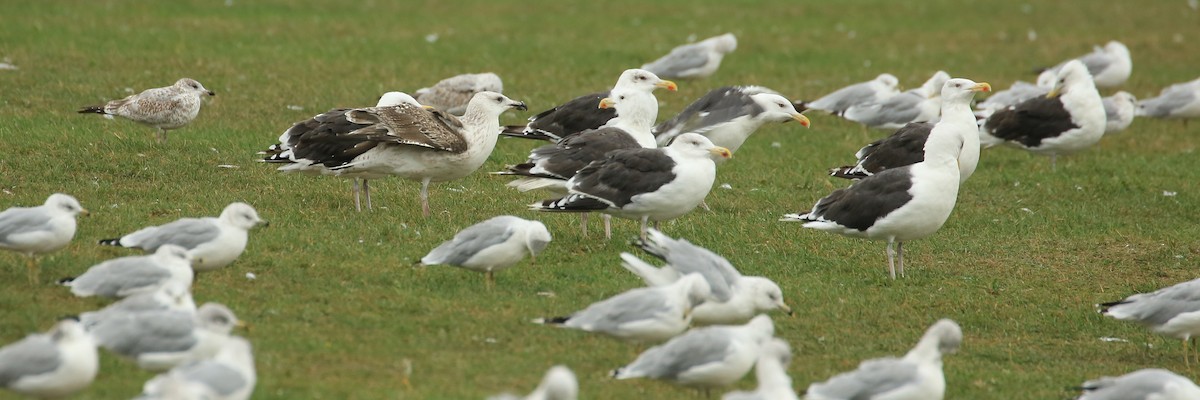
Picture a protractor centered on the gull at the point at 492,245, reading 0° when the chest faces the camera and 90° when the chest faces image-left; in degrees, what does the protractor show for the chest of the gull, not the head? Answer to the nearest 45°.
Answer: approximately 270°

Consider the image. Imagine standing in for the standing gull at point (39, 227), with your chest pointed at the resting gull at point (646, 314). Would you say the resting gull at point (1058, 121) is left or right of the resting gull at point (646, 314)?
left

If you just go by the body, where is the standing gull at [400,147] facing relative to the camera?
to the viewer's right

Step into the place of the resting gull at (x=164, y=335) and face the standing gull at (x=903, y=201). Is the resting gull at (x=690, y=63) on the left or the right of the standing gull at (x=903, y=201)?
left

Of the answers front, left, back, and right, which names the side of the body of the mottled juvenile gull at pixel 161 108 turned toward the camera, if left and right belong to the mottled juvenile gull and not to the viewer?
right

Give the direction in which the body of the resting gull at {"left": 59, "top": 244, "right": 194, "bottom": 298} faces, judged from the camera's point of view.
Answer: to the viewer's right

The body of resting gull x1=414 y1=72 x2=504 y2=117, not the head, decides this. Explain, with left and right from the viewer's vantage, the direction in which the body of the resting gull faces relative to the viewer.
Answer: facing to the right of the viewer

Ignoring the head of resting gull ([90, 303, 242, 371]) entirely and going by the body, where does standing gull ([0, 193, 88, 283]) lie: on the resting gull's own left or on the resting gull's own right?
on the resting gull's own left

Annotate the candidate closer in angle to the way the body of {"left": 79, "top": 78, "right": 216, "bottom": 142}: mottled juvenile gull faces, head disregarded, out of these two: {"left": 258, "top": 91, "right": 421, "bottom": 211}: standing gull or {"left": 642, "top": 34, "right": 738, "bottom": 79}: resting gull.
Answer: the resting gull

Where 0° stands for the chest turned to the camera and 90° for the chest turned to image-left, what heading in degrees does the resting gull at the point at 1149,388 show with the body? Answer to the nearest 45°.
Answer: approximately 270°

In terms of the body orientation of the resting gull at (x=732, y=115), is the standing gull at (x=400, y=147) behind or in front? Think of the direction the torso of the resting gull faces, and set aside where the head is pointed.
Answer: behind

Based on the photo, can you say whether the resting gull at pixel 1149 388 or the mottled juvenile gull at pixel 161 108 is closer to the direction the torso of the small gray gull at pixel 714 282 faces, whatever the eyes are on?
the resting gull

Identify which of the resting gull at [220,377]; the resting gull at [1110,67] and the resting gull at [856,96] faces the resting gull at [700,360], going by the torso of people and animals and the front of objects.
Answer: the resting gull at [220,377]
